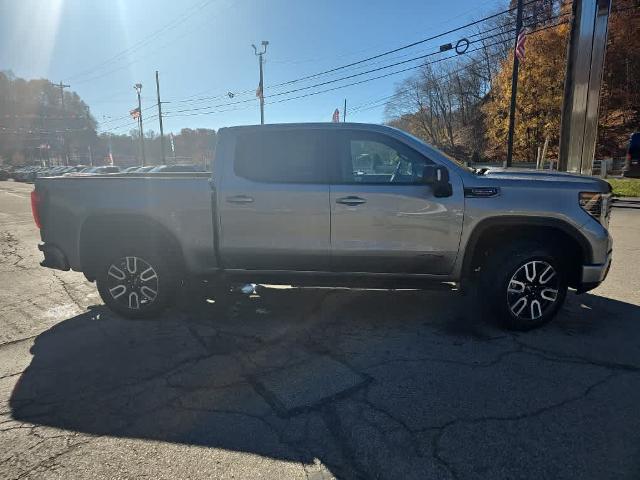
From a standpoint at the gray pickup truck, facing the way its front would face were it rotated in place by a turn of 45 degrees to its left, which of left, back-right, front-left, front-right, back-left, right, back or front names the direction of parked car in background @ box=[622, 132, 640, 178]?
front

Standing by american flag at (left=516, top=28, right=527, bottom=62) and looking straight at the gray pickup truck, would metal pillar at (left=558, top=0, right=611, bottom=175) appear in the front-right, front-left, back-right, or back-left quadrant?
front-left

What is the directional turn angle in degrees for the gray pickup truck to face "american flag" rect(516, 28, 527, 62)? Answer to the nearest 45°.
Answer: approximately 45° to its left

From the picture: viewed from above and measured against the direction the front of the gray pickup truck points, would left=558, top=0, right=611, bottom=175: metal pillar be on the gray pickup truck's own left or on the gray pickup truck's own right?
on the gray pickup truck's own left

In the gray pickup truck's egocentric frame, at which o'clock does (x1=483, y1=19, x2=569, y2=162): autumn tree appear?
The autumn tree is roughly at 10 o'clock from the gray pickup truck.

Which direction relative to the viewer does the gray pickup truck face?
to the viewer's right

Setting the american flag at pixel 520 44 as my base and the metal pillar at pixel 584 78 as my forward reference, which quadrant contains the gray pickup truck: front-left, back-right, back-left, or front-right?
front-right

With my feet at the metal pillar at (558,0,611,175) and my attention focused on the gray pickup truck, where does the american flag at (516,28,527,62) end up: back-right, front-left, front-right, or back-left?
back-right
